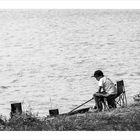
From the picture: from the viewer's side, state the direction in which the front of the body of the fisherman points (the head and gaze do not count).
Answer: to the viewer's left
